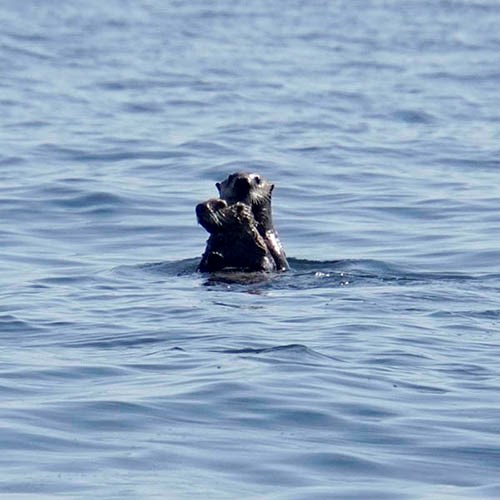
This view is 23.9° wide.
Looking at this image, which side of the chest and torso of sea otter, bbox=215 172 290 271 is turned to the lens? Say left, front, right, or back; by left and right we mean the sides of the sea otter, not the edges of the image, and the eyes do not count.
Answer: front
